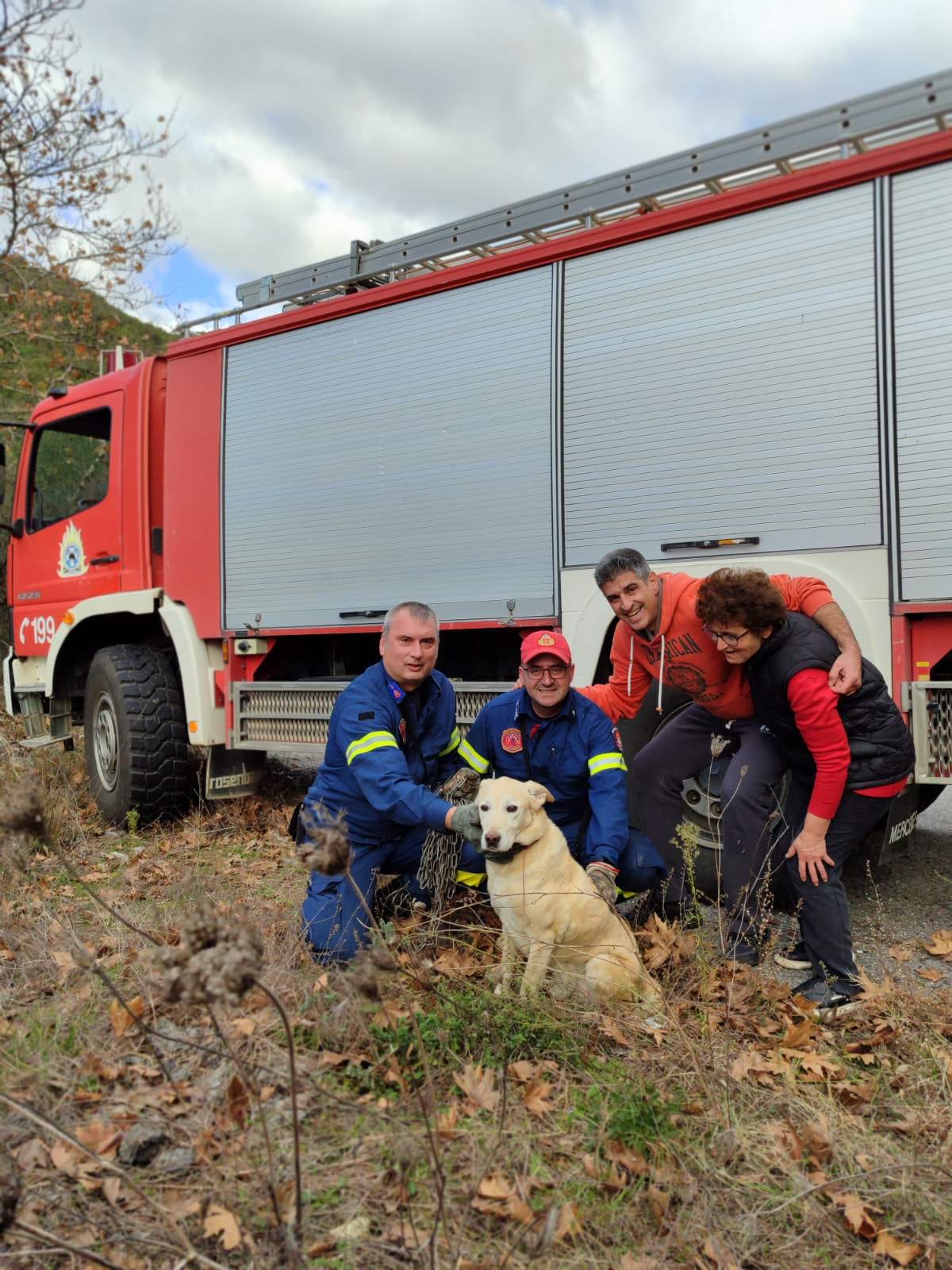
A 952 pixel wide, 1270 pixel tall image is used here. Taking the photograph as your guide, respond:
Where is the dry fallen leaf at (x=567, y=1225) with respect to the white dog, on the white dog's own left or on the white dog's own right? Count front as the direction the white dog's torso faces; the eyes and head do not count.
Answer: on the white dog's own left

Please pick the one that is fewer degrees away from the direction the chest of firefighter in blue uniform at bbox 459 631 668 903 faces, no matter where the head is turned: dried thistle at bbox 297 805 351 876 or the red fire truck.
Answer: the dried thistle

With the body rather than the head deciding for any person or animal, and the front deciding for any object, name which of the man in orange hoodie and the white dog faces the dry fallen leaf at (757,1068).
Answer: the man in orange hoodie

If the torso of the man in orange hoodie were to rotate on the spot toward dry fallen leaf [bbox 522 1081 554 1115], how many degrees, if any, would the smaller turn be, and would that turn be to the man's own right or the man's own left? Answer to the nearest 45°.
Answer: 0° — they already face it

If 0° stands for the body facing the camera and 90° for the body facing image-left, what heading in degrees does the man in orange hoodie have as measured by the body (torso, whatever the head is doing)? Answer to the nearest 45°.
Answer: approximately 0°

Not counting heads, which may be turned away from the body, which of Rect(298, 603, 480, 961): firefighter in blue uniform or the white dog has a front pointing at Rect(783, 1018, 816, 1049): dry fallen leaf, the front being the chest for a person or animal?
the firefighter in blue uniform

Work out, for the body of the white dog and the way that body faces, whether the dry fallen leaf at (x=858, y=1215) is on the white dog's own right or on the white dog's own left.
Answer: on the white dog's own left

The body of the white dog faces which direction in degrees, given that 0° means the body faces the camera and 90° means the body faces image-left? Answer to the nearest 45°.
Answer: approximately 45°

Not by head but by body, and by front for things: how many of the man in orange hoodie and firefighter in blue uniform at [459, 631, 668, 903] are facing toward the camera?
2

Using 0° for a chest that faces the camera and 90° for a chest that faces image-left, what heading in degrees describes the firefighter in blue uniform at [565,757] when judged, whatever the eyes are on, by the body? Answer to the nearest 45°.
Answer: approximately 0°
